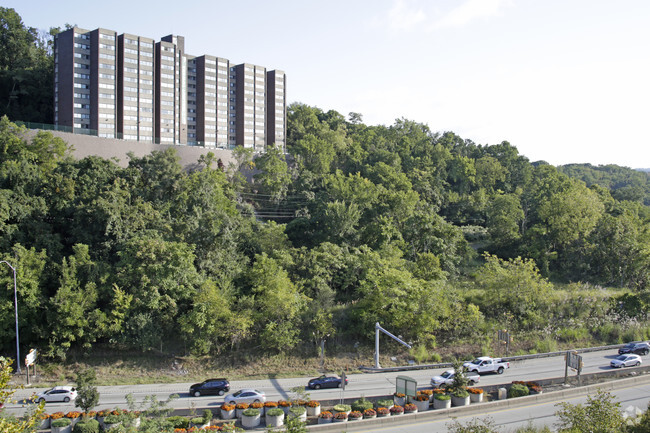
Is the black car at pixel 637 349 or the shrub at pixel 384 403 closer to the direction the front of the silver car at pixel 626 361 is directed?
the shrub

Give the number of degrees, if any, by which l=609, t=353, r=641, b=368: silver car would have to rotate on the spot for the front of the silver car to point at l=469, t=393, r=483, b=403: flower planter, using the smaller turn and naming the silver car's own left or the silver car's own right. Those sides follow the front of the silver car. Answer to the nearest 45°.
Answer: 0° — it already faces it

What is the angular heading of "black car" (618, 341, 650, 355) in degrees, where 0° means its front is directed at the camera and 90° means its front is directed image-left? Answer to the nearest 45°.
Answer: approximately 45°

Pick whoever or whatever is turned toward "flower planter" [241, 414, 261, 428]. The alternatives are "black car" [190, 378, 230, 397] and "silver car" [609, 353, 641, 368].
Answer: the silver car
